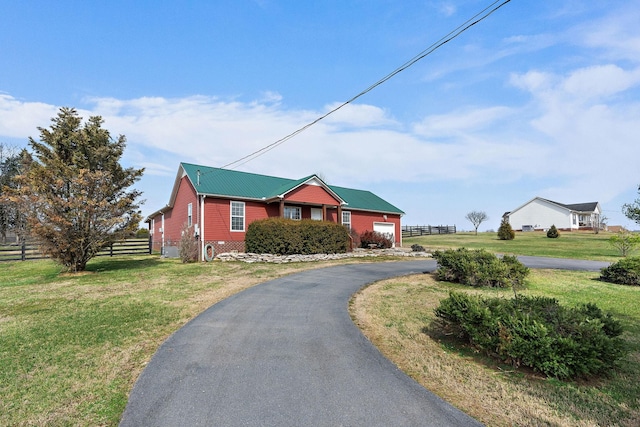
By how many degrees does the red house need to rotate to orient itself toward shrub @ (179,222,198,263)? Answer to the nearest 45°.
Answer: approximately 90° to its right

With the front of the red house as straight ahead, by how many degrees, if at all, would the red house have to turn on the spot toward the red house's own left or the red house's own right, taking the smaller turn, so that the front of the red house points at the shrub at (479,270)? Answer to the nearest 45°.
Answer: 0° — it already faces it

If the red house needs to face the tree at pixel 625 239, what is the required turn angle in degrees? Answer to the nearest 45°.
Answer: approximately 45° to its left

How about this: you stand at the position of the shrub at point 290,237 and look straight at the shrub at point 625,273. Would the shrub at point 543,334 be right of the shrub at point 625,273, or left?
right

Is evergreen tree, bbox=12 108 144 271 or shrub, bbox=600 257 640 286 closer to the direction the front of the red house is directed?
the shrub

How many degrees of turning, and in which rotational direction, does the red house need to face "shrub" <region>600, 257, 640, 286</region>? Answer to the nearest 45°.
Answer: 0° — it already faces it

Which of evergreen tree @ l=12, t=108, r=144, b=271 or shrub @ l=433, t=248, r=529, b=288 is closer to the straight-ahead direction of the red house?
the shrub

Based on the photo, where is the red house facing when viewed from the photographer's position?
facing the viewer and to the right of the viewer

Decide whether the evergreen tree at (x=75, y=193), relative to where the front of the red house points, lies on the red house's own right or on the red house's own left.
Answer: on the red house's own right

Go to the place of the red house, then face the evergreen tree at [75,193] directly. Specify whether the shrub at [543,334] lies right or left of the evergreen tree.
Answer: left
